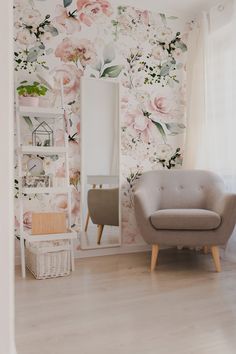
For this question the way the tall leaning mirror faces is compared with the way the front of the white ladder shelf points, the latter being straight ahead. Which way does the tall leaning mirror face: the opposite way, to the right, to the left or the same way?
the same way

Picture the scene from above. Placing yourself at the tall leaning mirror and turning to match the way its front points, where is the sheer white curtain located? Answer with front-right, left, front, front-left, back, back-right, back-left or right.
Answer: front-left

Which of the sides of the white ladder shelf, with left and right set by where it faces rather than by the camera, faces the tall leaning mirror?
left

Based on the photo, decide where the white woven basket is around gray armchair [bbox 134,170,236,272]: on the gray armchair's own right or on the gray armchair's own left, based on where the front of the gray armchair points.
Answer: on the gray armchair's own right

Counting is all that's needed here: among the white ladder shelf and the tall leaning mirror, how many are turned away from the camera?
0

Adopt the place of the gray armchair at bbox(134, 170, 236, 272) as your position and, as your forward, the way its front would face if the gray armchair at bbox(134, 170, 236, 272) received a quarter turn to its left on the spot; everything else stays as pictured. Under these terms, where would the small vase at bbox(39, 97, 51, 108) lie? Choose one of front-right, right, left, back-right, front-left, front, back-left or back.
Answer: back

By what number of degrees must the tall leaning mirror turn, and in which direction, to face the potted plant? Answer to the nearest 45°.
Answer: approximately 90° to its right

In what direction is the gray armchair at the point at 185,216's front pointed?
toward the camera

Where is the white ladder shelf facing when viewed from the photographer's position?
facing the viewer and to the right of the viewer

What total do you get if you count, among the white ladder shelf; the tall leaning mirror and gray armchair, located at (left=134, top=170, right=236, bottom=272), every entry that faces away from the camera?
0

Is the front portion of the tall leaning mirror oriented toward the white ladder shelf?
no

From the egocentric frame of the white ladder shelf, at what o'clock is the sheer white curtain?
The sheer white curtain is roughly at 10 o'clock from the white ladder shelf.
